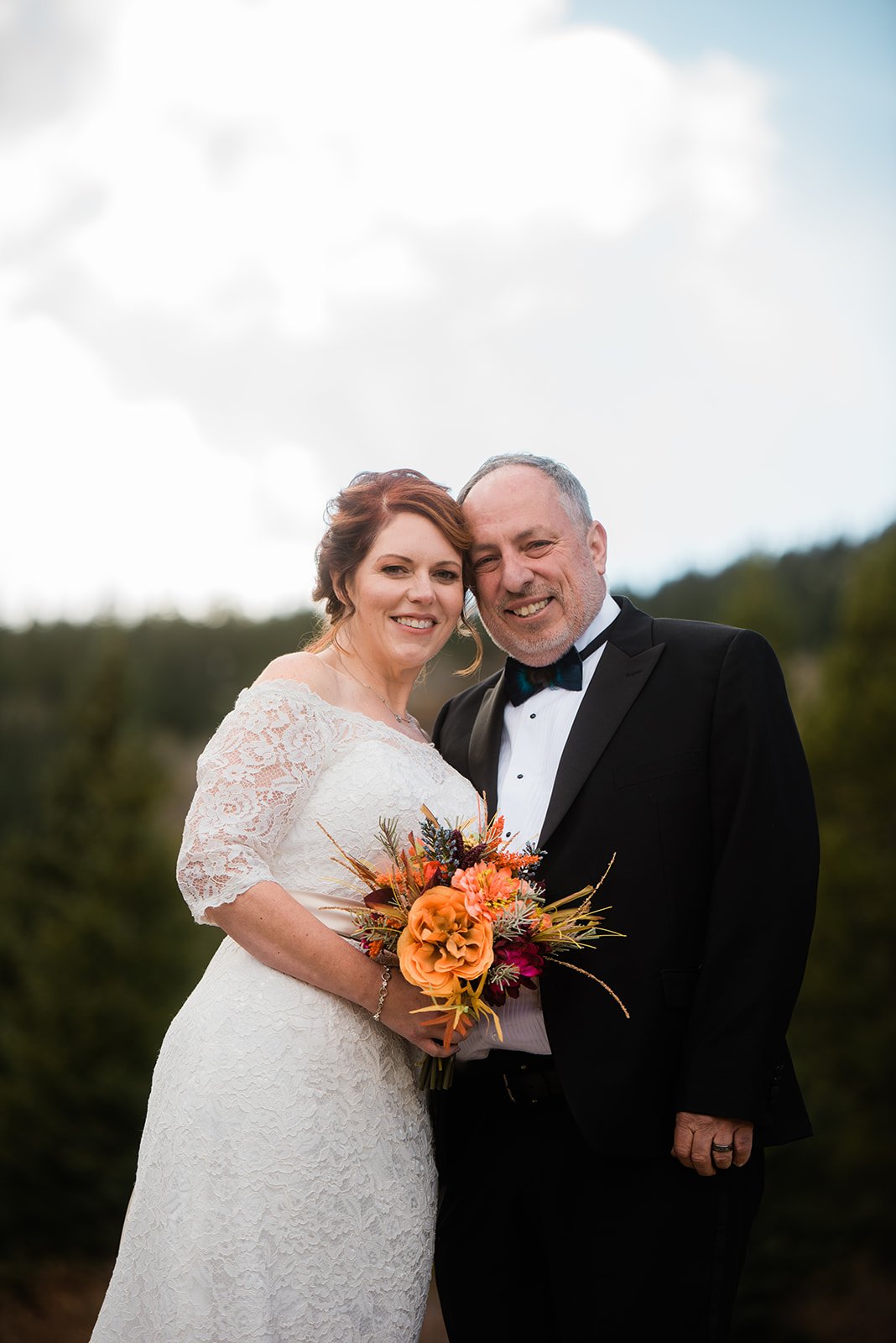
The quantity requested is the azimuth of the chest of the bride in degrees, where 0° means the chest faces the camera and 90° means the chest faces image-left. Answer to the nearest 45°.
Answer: approximately 315°

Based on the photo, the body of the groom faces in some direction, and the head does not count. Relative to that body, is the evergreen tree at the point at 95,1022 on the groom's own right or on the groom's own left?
on the groom's own right

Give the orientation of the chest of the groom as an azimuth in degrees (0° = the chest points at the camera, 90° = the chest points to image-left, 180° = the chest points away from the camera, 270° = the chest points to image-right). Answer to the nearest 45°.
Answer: approximately 45°

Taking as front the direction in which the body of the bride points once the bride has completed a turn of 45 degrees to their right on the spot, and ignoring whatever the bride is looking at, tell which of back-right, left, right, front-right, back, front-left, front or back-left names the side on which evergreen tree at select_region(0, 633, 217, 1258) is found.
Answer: back
